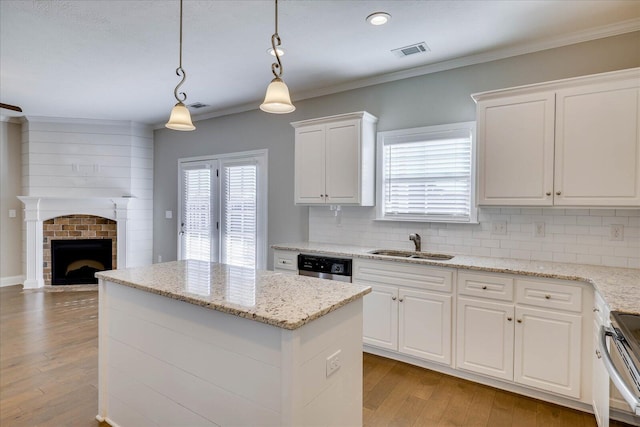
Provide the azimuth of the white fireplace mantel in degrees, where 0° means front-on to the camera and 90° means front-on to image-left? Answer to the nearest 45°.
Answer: approximately 0°

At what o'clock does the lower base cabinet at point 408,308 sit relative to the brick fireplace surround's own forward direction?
The lower base cabinet is roughly at 11 o'clock from the brick fireplace surround.

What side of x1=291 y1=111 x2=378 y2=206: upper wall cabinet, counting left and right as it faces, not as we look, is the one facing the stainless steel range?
left

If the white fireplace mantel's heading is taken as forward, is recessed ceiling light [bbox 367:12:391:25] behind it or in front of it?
in front

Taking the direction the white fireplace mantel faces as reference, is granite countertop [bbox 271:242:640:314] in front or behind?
in front

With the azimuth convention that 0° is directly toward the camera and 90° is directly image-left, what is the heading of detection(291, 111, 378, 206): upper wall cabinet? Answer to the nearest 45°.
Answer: approximately 45°

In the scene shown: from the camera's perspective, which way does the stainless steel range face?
to the viewer's left

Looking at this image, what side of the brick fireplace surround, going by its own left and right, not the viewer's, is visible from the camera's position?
front

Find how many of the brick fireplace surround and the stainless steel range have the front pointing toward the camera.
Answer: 1

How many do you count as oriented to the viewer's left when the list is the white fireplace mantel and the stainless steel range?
1
